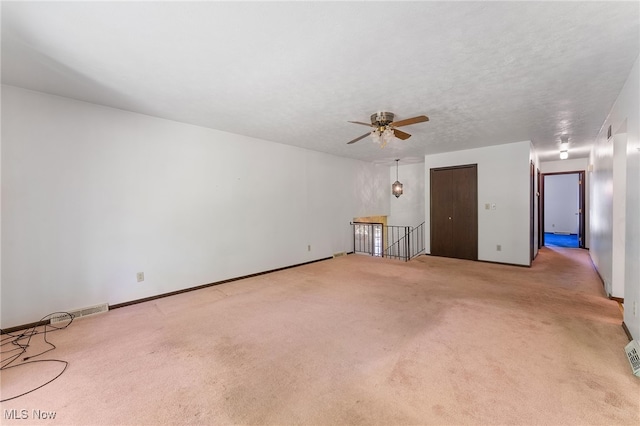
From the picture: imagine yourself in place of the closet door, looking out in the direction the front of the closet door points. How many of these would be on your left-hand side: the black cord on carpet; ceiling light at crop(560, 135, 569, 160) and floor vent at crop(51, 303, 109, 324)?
1

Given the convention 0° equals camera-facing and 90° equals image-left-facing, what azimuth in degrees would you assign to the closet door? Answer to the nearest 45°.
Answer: approximately 0°

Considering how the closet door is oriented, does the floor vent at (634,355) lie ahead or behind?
ahead

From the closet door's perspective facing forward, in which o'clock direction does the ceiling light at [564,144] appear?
The ceiling light is roughly at 9 o'clock from the closet door.

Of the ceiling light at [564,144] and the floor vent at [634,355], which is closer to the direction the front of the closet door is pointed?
the floor vent

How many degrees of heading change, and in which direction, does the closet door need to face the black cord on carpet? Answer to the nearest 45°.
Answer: approximately 45° to its right

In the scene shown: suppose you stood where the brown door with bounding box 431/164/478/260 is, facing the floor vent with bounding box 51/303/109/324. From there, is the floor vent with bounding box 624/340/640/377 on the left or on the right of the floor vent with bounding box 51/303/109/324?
left

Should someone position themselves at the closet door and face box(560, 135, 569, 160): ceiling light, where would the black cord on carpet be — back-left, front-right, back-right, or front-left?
back-right

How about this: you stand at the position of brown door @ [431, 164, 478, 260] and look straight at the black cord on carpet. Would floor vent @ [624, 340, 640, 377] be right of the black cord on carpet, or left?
left

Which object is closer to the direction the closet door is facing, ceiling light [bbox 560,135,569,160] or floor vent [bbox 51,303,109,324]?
the floor vent

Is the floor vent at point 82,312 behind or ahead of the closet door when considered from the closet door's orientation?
ahead
